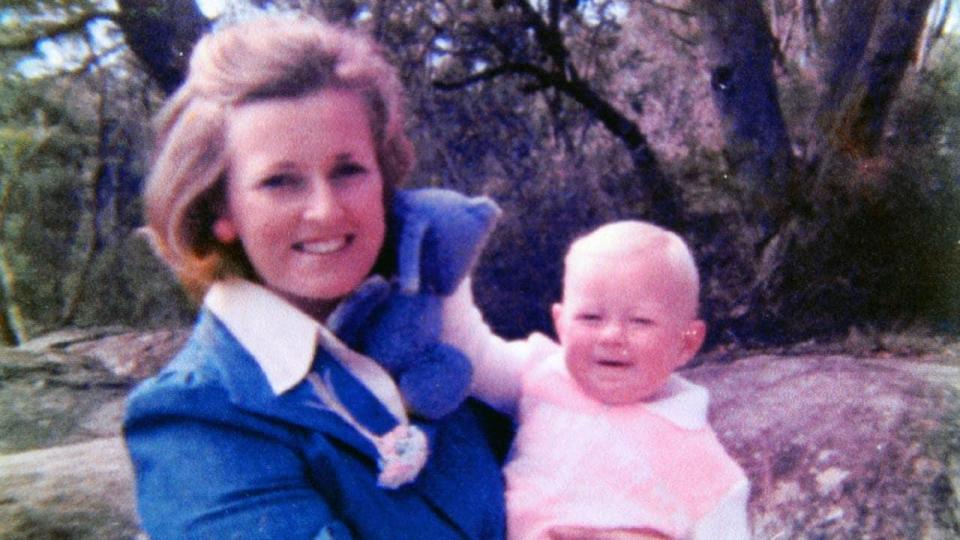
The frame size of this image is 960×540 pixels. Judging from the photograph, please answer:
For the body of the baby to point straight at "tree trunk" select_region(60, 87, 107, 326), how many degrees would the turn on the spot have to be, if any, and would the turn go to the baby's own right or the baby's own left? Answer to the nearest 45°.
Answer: approximately 135° to the baby's own right

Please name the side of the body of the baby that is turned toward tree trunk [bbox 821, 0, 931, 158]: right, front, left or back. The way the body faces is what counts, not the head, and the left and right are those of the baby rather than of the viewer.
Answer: back

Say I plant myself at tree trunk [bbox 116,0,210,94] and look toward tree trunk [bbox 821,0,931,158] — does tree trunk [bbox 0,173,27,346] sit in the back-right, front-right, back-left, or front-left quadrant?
back-right

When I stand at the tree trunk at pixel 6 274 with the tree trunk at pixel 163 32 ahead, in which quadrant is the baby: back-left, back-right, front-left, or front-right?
back-right

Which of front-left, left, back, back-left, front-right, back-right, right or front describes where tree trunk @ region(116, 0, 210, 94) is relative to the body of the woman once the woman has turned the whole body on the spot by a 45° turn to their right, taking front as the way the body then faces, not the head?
back

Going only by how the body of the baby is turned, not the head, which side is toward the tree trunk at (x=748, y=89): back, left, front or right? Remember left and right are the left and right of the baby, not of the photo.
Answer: back

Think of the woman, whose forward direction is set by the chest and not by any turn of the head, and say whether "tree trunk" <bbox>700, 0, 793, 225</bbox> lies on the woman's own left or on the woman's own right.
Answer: on the woman's own left

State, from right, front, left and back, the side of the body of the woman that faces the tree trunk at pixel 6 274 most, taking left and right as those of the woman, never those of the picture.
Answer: back

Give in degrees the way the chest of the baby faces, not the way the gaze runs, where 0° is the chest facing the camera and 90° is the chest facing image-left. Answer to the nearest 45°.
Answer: approximately 0°

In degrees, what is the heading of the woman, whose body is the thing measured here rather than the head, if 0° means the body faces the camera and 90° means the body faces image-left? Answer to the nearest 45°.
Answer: approximately 315°

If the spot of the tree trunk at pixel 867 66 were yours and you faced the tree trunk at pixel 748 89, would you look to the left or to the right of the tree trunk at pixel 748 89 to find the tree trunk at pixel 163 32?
left
